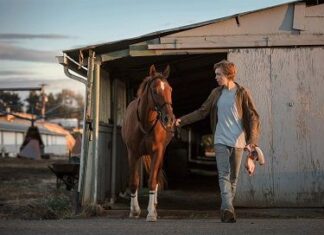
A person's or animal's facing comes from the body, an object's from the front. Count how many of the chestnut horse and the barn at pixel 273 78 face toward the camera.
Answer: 2

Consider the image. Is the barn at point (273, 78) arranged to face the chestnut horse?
no

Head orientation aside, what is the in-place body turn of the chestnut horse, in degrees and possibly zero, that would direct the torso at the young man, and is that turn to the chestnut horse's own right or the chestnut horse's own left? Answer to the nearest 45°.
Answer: approximately 45° to the chestnut horse's own left

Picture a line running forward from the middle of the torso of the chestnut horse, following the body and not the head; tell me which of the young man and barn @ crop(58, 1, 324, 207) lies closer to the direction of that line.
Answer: the young man

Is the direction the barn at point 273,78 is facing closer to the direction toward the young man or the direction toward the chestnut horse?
the young man

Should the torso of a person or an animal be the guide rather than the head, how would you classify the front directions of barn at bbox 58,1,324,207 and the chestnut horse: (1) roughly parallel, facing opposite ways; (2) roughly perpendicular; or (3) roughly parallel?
roughly parallel

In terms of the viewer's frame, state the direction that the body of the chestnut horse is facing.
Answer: toward the camera

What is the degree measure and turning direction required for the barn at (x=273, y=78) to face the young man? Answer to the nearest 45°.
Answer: approximately 45° to its right
